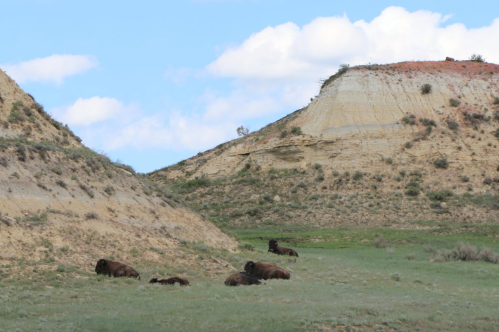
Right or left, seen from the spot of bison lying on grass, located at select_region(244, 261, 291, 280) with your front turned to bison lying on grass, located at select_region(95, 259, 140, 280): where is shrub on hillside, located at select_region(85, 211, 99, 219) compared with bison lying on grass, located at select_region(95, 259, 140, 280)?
right

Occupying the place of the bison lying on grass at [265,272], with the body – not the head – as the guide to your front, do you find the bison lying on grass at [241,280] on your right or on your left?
on your left

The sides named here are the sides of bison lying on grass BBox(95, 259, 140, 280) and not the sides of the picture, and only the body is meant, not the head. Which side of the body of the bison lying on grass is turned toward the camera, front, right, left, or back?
left

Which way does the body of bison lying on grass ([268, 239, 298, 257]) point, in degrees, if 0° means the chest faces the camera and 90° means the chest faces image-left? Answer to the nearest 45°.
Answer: approximately 90°

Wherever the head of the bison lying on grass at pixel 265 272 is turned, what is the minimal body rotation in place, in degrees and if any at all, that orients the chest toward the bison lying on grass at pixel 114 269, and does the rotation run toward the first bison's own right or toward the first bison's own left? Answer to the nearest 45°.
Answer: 0° — it already faces it

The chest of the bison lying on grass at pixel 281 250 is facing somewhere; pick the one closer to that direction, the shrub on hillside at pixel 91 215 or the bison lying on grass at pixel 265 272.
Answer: the shrub on hillside

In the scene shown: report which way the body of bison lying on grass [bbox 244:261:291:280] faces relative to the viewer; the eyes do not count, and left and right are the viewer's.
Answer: facing to the left of the viewer

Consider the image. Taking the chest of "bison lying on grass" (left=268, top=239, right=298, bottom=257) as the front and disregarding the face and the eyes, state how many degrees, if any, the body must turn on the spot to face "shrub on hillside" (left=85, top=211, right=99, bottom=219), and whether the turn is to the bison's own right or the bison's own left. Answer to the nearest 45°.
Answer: approximately 45° to the bison's own left
